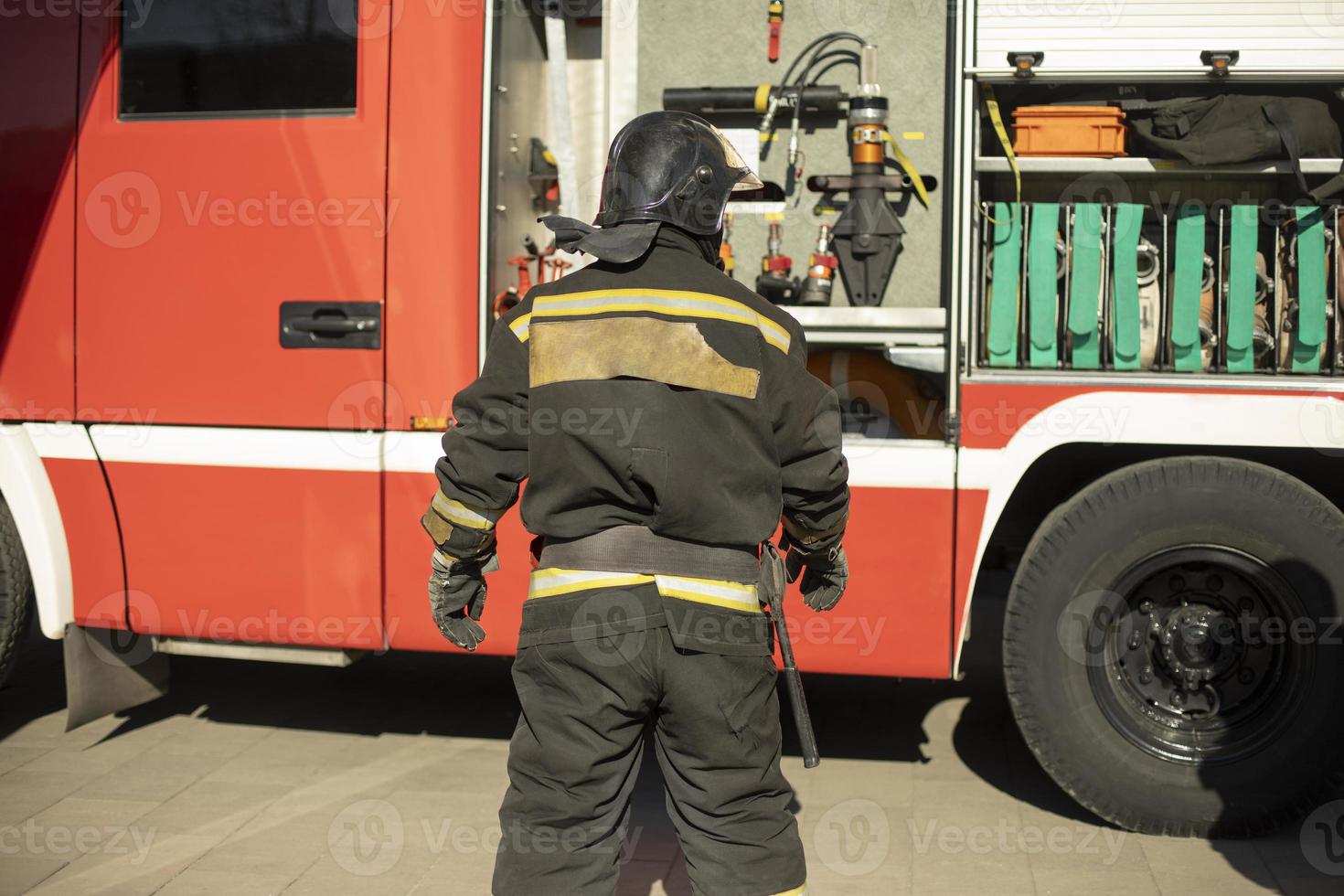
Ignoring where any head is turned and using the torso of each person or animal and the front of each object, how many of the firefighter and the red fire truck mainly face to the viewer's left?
1

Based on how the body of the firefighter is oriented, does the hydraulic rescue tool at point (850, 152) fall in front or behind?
in front

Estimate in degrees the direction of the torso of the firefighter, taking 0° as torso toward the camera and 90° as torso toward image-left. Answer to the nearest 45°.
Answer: approximately 180°

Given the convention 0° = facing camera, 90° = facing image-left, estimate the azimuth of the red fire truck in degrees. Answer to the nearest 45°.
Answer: approximately 90°

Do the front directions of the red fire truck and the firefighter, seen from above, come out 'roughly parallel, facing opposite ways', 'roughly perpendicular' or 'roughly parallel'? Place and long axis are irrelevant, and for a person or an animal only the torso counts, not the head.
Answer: roughly perpendicular

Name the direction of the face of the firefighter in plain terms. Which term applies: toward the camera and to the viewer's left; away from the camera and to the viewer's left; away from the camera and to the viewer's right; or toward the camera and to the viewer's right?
away from the camera and to the viewer's right

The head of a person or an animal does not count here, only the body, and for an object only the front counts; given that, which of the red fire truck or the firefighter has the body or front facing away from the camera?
the firefighter
